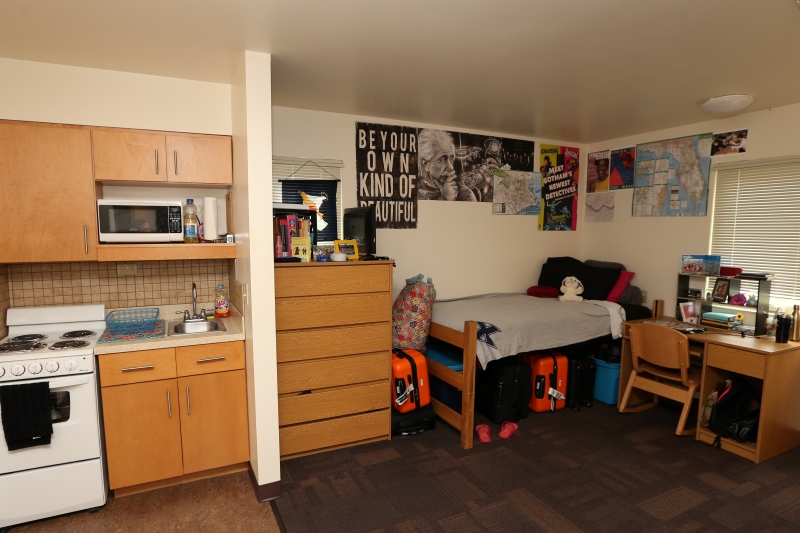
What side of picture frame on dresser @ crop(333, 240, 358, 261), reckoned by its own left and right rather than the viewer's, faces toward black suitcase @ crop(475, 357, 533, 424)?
left

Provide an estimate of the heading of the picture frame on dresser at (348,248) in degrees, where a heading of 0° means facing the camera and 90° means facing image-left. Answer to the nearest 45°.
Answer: approximately 0°

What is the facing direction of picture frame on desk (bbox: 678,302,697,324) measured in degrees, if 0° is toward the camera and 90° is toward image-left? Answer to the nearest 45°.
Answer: approximately 45°

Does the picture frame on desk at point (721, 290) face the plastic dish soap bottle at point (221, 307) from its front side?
yes

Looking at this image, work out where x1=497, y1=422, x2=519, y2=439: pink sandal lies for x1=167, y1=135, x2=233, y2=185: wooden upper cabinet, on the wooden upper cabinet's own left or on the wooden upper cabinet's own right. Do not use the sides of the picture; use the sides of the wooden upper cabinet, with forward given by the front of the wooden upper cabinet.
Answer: on the wooden upper cabinet's own left

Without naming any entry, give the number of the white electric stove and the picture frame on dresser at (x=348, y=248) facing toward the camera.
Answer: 2

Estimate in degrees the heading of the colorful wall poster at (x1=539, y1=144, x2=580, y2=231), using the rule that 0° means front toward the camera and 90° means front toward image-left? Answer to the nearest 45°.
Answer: approximately 315°

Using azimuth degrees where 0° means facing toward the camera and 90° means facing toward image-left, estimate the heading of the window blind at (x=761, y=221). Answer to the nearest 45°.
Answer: approximately 45°

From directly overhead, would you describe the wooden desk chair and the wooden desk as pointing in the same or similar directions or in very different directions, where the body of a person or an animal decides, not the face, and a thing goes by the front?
very different directions

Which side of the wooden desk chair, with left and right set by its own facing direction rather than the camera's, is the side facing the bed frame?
back

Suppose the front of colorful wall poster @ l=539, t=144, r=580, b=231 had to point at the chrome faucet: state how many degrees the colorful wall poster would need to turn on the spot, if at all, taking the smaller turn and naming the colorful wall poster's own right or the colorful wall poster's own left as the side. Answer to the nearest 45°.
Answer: approximately 90° to the colorful wall poster's own right

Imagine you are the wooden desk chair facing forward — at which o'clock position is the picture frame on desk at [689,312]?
The picture frame on desk is roughly at 11 o'clock from the wooden desk chair.
